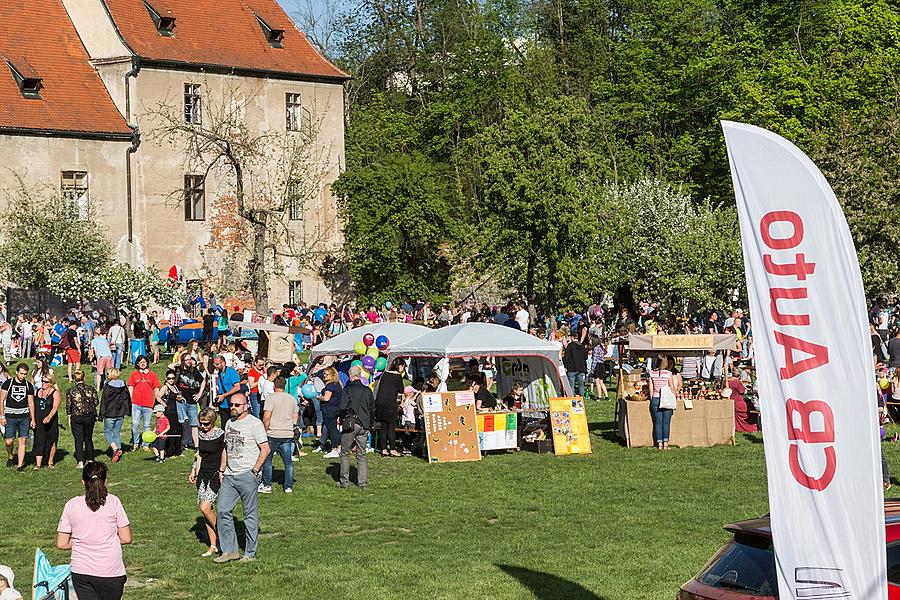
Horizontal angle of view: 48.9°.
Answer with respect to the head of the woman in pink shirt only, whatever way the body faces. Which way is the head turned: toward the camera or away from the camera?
away from the camera

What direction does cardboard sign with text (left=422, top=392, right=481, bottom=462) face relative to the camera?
toward the camera

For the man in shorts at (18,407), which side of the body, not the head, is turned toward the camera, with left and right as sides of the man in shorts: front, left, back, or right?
front

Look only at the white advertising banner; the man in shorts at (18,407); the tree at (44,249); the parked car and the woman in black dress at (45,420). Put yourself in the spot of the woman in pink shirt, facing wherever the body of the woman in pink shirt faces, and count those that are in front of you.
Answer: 3

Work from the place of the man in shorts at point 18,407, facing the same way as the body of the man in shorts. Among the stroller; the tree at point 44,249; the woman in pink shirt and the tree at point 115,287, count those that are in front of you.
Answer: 2

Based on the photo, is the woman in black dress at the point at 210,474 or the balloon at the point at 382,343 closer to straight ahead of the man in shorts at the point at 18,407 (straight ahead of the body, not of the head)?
the woman in black dress

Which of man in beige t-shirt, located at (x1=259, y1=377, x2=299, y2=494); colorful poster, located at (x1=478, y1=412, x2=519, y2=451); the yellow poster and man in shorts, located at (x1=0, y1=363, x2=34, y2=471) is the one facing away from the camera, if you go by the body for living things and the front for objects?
the man in beige t-shirt

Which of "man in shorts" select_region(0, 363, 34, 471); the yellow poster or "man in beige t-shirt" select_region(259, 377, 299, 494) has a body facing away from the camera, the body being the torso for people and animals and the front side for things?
the man in beige t-shirt

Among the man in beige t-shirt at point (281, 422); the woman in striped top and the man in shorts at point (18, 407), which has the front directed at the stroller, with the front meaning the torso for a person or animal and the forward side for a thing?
the man in shorts

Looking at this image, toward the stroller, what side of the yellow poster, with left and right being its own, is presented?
front

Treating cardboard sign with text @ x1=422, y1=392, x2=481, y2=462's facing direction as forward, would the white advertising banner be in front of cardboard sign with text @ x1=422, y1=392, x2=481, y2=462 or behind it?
in front

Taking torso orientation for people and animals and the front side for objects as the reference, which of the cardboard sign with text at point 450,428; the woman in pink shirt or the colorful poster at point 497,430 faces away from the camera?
the woman in pink shirt

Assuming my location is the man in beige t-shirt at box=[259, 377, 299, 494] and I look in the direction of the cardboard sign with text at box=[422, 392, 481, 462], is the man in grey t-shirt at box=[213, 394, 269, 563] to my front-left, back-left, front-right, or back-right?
back-right

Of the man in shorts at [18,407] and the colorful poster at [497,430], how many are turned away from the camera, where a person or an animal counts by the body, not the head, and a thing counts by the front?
0

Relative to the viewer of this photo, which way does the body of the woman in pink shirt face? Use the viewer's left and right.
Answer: facing away from the viewer
